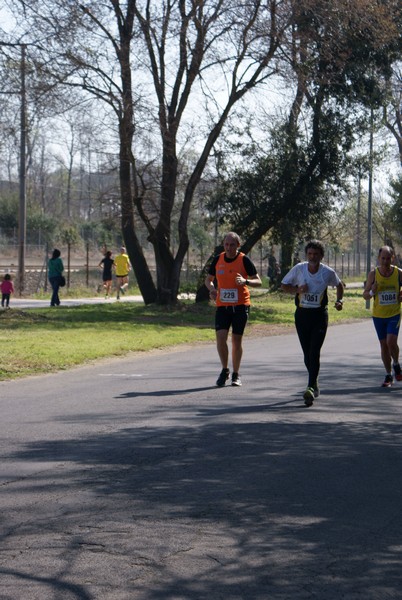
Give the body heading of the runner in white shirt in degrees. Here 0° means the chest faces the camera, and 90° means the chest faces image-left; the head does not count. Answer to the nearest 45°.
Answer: approximately 0°

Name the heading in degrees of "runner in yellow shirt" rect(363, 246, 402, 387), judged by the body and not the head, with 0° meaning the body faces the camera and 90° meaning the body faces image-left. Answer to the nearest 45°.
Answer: approximately 0°

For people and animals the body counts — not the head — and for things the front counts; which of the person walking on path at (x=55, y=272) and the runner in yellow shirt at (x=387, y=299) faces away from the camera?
the person walking on path

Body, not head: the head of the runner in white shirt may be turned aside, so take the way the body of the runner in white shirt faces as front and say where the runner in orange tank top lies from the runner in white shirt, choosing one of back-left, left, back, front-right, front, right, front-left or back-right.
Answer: back-right

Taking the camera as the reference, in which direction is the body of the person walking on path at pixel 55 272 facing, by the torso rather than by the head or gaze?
away from the camera

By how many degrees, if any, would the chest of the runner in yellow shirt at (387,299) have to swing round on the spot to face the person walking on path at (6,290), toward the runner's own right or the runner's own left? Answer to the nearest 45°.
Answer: approximately 135° to the runner's own right

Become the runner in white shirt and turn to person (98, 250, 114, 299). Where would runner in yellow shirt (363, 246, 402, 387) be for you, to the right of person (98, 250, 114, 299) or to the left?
right

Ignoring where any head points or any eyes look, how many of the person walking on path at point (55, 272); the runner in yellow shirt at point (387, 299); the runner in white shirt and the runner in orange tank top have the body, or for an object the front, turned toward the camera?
3

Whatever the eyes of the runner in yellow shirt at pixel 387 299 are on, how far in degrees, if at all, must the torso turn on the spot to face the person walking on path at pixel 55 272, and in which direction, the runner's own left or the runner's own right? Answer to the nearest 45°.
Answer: approximately 135° to the runner's own right

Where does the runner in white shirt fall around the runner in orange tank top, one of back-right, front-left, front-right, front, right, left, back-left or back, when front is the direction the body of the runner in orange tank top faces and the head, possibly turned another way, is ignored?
front-left

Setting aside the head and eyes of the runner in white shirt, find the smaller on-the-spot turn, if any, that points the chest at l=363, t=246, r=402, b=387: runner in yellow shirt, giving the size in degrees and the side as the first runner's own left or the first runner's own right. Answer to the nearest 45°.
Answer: approximately 135° to the first runner's own left

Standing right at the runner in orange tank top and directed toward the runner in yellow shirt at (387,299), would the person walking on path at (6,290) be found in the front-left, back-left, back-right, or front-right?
back-left
